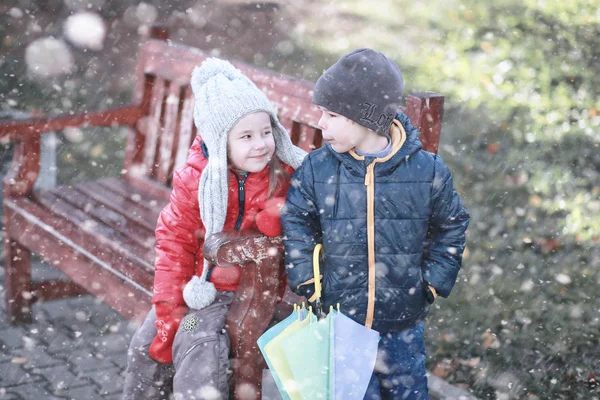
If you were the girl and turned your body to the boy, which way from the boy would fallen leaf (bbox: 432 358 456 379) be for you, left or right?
left

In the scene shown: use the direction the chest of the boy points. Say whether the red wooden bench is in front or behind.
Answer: behind

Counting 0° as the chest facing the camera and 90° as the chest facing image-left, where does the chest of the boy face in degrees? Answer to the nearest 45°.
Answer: approximately 0°

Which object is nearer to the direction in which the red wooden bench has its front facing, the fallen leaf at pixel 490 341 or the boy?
the boy

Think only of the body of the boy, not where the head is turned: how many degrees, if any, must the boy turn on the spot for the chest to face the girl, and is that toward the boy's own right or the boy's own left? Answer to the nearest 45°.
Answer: approximately 90° to the boy's own right
